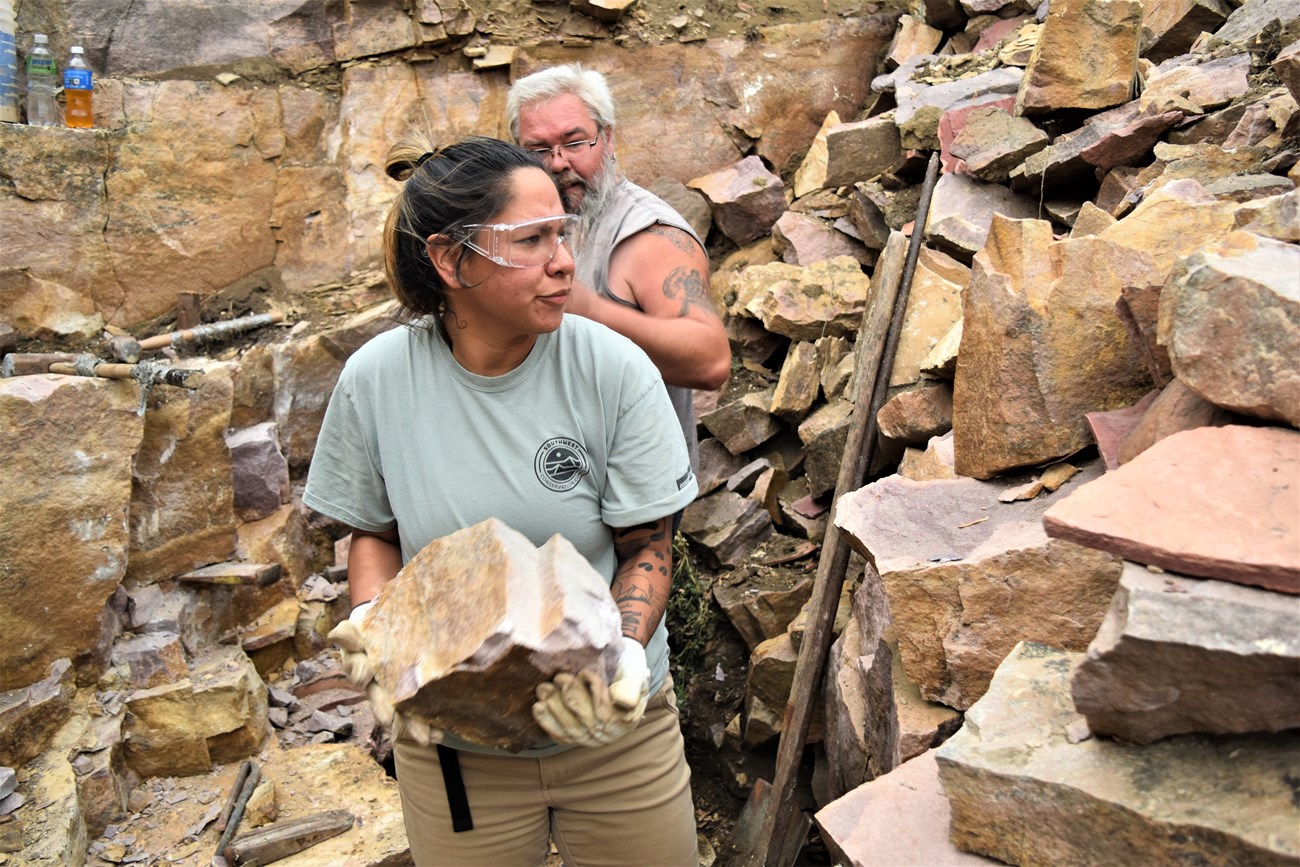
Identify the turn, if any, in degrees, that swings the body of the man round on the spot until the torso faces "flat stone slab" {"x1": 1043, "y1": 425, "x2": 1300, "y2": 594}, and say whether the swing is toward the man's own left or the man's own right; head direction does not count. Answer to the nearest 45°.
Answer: approximately 90° to the man's own left

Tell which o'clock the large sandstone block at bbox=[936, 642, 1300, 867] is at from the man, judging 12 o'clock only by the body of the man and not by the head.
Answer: The large sandstone block is roughly at 10 o'clock from the man.

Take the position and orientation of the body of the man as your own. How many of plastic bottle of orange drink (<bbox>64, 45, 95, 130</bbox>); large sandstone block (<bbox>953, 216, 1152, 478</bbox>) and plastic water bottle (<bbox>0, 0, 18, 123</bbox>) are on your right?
2

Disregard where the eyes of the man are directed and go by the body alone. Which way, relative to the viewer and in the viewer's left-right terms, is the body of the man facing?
facing the viewer and to the left of the viewer

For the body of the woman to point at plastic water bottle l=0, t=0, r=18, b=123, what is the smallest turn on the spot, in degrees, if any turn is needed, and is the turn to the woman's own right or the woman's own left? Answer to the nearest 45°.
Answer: approximately 135° to the woman's own right

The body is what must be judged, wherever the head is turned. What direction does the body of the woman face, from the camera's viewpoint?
toward the camera

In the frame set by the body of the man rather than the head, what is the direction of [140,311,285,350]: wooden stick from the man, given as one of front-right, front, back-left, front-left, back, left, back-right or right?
right

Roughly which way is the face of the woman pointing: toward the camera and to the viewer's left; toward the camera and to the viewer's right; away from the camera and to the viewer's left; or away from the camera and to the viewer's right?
toward the camera and to the viewer's right

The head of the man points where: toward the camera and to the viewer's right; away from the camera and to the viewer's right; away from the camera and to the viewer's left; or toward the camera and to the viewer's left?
toward the camera and to the viewer's left

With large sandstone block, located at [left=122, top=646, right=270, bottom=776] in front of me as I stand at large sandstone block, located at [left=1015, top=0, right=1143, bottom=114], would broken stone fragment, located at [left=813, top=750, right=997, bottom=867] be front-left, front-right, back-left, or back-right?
front-left

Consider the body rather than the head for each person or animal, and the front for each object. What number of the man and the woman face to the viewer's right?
0

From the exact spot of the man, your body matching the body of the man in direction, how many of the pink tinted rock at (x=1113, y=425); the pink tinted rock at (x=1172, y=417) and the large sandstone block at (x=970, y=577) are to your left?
3

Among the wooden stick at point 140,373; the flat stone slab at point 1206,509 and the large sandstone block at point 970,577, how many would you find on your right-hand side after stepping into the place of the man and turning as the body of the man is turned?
1

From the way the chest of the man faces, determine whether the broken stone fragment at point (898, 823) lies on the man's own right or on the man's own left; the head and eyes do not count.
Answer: on the man's own left

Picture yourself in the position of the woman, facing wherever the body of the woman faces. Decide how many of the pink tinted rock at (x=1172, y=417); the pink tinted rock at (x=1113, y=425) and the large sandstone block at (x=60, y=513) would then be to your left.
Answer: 2
